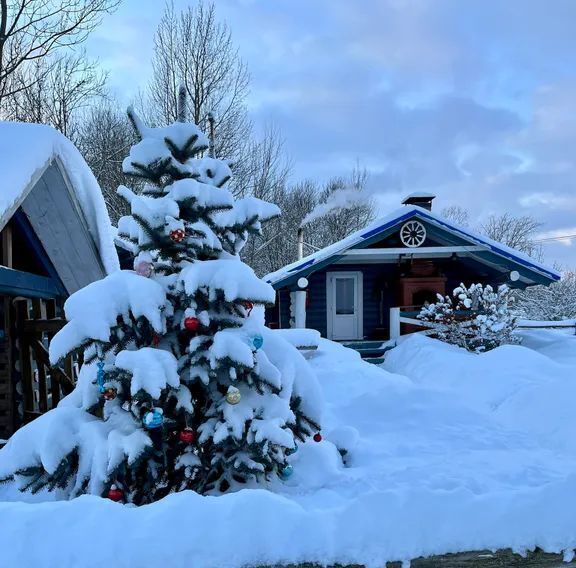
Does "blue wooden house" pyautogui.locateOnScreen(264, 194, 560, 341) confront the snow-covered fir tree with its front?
yes

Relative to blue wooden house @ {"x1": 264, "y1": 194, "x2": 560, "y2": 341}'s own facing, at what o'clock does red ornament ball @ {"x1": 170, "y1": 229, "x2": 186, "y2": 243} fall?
The red ornament ball is roughly at 12 o'clock from the blue wooden house.

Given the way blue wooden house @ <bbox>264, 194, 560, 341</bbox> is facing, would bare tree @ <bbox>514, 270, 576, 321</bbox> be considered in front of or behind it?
behind

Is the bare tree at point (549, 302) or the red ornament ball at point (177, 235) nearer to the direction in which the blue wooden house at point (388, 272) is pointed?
the red ornament ball

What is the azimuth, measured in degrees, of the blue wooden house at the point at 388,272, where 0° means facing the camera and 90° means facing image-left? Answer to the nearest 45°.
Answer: approximately 0°

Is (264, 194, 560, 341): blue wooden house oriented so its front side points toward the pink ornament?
yes

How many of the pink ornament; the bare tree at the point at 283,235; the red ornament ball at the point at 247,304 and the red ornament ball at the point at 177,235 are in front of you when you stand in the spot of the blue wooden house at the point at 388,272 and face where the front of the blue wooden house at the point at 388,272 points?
3
